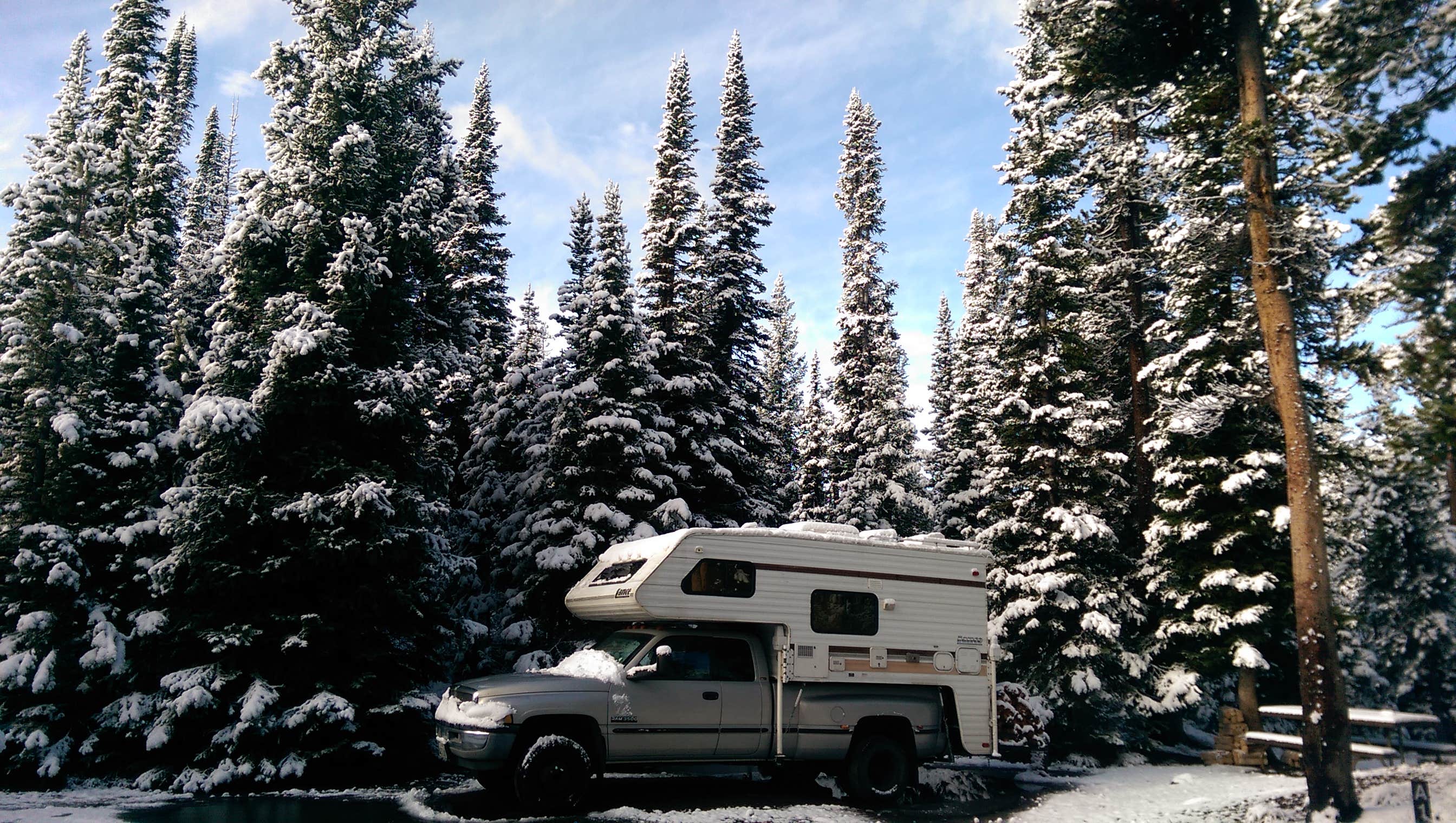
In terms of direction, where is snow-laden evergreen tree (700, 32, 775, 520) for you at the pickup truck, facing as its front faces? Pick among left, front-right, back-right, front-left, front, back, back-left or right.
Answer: right

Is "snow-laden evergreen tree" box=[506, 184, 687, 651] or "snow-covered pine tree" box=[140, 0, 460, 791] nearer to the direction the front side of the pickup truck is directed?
the snow-covered pine tree

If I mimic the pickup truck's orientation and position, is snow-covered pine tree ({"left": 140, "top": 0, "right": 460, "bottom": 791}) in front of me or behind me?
in front

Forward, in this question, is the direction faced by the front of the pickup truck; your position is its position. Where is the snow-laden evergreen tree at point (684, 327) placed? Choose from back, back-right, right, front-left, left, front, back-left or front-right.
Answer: right

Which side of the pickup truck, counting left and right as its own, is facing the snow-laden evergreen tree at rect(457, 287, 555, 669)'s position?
right

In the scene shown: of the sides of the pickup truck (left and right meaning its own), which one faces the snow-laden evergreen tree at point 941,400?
right

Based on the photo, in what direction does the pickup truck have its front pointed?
to the viewer's left
